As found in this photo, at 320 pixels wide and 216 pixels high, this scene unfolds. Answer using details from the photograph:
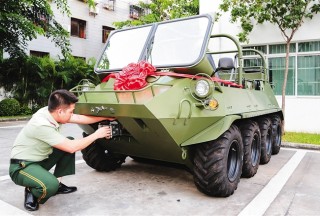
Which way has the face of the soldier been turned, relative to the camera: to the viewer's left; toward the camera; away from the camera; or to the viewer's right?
to the viewer's right

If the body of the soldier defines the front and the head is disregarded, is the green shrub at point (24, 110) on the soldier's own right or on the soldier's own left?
on the soldier's own left

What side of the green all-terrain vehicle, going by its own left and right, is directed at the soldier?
front

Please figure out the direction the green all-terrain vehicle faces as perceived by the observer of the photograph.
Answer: facing the viewer and to the left of the viewer

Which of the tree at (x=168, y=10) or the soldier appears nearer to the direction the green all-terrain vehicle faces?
the soldier

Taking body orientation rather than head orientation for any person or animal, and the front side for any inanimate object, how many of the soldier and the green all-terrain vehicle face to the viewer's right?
1

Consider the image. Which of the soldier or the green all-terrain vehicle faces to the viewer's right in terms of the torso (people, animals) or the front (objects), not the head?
the soldier

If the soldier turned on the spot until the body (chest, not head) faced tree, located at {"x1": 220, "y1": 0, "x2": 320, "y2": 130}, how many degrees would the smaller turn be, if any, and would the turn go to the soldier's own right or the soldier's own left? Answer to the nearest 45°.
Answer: approximately 45° to the soldier's own left

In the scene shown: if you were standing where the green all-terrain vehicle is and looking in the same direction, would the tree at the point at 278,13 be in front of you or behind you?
behind

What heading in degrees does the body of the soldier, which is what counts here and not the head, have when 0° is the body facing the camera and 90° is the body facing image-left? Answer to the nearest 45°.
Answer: approximately 270°

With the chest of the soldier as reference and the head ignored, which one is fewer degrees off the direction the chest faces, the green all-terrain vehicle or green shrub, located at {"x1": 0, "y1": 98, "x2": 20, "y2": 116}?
the green all-terrain vehicle

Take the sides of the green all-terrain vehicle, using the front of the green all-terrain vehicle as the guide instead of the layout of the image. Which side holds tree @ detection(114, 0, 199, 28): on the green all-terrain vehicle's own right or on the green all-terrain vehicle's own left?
on the green all-terrain vehicle's own right

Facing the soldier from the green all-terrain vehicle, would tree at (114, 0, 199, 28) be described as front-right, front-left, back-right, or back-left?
back-right

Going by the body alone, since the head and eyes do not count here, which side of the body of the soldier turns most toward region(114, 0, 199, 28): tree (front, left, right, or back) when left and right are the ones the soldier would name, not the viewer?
left

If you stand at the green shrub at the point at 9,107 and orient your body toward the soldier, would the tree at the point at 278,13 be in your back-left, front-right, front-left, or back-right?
front-left

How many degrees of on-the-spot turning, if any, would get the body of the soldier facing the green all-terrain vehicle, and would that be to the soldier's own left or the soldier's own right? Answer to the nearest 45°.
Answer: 0° — they already face it
